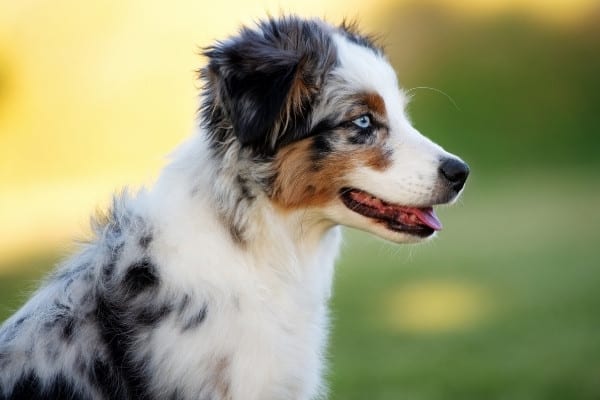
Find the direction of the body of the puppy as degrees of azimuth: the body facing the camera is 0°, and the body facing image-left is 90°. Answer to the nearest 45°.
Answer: approximately 270°
